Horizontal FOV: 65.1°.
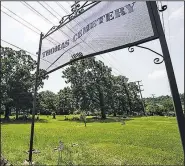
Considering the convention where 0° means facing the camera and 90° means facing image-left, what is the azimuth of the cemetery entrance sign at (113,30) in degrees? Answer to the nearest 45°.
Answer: approximately 45°
